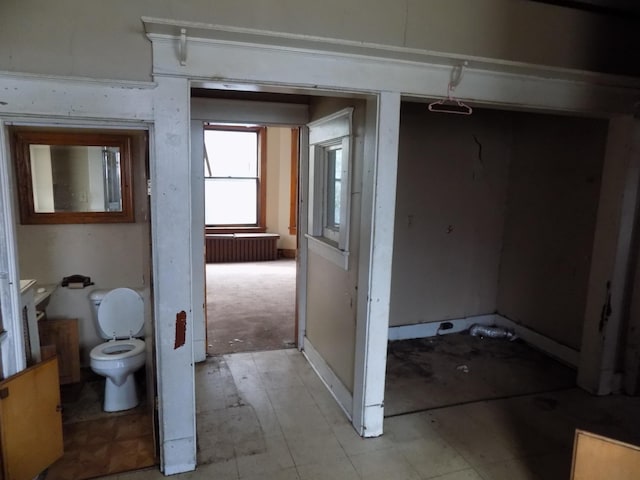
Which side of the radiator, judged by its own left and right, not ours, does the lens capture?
front

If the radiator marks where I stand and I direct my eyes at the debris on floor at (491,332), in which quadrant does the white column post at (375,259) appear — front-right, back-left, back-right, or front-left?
front-right

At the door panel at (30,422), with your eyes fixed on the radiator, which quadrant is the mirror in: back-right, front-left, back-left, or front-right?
front-left

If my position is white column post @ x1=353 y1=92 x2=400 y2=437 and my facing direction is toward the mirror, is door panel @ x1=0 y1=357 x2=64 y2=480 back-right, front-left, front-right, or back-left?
front-left

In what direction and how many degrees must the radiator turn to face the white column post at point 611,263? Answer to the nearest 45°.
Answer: approximately 45° to its left

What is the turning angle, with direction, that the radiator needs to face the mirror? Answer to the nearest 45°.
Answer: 0° — it already faces it

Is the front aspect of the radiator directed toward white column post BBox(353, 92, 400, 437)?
yes

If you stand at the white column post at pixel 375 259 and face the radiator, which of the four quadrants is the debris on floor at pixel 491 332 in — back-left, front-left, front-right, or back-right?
front-right

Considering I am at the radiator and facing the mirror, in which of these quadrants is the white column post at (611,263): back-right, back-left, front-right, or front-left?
front-left

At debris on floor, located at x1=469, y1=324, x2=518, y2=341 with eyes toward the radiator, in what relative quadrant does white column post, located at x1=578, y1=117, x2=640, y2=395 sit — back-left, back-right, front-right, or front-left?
back-left

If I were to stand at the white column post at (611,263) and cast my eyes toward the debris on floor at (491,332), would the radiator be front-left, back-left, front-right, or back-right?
front-left

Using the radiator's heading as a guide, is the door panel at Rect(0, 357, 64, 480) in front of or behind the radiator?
in front

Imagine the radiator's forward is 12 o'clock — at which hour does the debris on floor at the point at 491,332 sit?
The debris on floor is roughly at 11 o'clock from the radiator.
